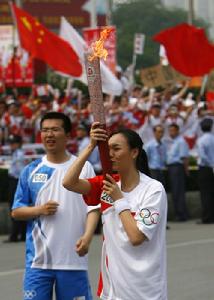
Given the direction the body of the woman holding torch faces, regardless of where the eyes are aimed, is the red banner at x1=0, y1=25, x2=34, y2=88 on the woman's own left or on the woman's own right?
on the woman's own right

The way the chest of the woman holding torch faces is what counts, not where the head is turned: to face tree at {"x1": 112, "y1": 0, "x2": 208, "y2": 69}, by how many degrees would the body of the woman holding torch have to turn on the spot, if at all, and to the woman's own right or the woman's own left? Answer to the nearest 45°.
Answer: approximately 135° to the woman's own right

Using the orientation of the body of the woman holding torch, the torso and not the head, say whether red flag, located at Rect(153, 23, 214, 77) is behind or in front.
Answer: behind

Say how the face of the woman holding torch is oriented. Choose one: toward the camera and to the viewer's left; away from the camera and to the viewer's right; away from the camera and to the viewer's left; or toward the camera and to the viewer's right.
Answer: toward the camera and to the viewer's left

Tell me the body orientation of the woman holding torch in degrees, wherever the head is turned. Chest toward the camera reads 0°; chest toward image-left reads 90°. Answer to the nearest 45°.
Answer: approximately 45°

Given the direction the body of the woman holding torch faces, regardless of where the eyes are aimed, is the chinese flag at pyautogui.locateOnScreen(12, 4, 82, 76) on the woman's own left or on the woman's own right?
on the woman's own right
